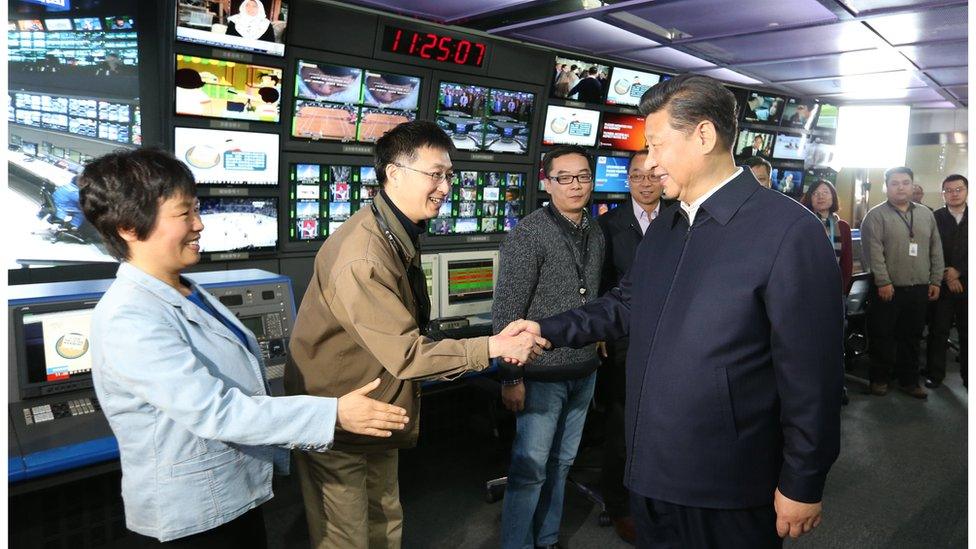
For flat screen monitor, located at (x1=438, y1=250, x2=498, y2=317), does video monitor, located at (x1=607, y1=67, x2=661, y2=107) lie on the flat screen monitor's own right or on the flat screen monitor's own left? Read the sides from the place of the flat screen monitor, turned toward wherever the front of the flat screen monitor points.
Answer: on the flat screen monitor's own left

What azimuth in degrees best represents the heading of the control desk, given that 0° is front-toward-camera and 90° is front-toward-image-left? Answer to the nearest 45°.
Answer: approximately 315°

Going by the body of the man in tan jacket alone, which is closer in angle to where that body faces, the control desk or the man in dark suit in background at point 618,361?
the man in dark suit in background

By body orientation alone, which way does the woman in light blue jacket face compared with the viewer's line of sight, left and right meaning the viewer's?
facing to the right of the viewer

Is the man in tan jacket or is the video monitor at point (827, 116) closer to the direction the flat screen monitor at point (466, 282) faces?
the man in tan jacket

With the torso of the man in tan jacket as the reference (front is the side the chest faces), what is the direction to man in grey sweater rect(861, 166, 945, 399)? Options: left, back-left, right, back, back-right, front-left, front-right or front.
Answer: front-left

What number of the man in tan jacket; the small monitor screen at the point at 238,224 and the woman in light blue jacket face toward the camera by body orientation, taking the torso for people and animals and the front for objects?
1

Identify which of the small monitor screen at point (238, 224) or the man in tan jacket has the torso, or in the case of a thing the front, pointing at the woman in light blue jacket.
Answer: the small monitor screen

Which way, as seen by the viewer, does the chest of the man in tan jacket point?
to the viewer's right

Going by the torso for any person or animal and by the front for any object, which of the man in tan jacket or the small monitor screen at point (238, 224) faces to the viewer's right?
the man in tan jacket

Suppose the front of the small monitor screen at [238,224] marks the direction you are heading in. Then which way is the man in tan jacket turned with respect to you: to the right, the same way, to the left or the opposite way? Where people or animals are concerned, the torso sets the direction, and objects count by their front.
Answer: to the left

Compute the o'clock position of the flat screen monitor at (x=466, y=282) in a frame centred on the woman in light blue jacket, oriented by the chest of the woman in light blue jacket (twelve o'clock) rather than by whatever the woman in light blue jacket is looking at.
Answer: The flat screen monitor is roughly at 10 o'clock from the woman in light blue jacket.

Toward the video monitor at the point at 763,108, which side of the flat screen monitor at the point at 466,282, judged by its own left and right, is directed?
left

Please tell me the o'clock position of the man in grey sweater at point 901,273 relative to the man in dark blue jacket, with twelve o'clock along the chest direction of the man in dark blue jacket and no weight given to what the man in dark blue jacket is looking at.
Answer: The man in grey sweater is roughly at 5 o'clock from the man in dark blue jacket.

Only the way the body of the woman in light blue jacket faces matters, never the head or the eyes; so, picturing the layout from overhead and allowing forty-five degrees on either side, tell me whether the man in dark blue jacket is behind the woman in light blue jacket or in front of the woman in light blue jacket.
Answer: in front
